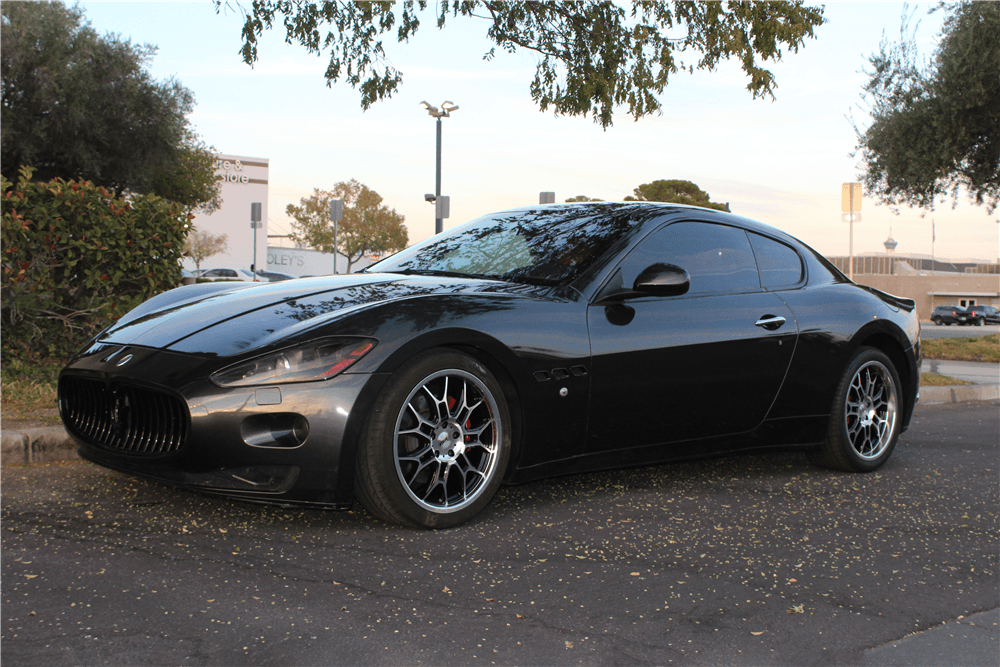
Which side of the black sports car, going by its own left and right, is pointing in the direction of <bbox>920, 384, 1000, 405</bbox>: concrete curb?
back

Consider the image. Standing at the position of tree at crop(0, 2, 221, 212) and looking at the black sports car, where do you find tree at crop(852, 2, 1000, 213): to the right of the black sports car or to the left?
left

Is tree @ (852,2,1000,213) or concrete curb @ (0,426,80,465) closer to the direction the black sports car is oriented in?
the concrete curb

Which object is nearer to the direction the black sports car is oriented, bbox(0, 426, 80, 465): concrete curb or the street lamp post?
the concrete curb

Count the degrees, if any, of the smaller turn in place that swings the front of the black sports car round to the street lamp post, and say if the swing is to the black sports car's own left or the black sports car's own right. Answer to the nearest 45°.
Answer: approximately 135° to the black sports car's own right

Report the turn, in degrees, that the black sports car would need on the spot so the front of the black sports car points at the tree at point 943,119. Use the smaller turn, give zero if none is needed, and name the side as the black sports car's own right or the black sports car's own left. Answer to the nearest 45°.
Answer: approximately 180°

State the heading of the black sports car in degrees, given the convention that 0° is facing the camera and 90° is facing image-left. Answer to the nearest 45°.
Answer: approximately 45°

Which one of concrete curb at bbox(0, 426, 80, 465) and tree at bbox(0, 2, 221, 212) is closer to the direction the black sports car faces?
the concrete curb

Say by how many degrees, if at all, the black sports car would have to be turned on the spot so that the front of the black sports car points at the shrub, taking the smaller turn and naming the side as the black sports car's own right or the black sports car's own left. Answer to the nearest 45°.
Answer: approximately 90° to the black sports car's own right
